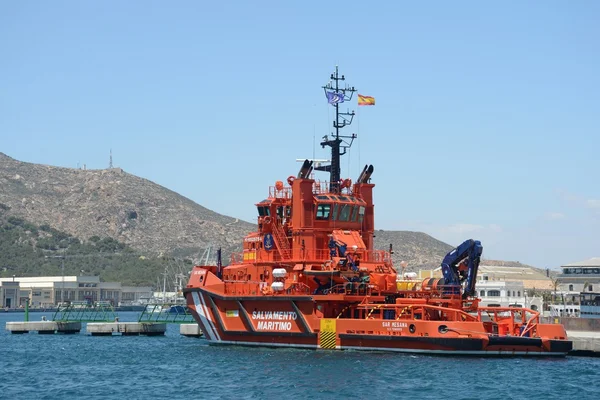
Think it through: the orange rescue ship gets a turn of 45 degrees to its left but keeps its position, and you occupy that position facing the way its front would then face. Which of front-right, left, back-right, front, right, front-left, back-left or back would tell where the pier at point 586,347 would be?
back

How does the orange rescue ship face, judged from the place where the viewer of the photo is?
facing away from the viewer and to the left of the viewer
